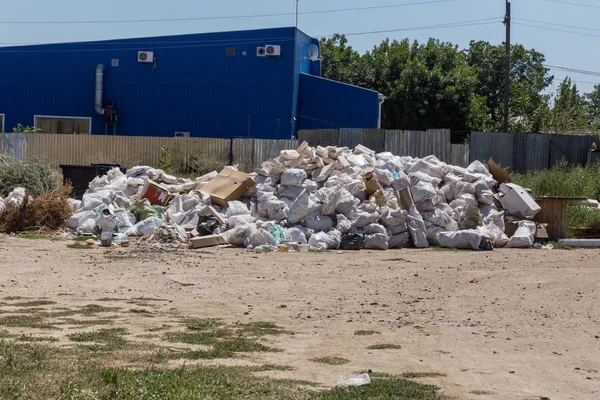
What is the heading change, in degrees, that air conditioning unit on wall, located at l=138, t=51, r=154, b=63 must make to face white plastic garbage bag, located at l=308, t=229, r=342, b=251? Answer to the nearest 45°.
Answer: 0° — it already faces it

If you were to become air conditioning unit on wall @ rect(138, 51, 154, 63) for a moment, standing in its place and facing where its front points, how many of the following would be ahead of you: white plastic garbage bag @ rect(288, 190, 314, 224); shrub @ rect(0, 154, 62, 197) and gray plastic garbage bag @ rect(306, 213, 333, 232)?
3

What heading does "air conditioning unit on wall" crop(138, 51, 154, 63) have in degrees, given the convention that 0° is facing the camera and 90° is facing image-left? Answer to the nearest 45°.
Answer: approximately 0°

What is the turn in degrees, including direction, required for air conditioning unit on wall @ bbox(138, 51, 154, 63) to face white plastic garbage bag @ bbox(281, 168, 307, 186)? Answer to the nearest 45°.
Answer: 0° — it already faces it

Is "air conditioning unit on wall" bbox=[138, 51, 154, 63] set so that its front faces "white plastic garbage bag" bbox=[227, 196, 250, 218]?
yes

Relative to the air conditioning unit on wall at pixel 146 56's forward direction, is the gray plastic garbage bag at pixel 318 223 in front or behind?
in front

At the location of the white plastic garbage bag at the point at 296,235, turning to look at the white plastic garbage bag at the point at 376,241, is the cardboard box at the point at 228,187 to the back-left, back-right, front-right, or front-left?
back-left

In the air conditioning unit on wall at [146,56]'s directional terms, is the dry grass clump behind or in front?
in front

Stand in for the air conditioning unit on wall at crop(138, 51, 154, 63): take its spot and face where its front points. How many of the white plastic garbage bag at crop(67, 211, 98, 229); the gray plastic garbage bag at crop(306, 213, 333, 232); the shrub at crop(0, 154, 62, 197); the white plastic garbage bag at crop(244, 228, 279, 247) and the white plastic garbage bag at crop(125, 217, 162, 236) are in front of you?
5

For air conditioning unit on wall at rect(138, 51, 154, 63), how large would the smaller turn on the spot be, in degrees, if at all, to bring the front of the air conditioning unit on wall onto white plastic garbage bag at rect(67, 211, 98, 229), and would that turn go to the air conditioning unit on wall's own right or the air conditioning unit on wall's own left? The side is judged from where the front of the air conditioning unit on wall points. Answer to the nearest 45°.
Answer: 0° — it already faces it

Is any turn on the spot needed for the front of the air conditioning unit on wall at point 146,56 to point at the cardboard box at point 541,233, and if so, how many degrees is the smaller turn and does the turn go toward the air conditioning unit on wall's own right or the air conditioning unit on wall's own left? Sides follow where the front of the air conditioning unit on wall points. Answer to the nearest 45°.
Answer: approximately 45° to the air conditioning unit on wall's own left
